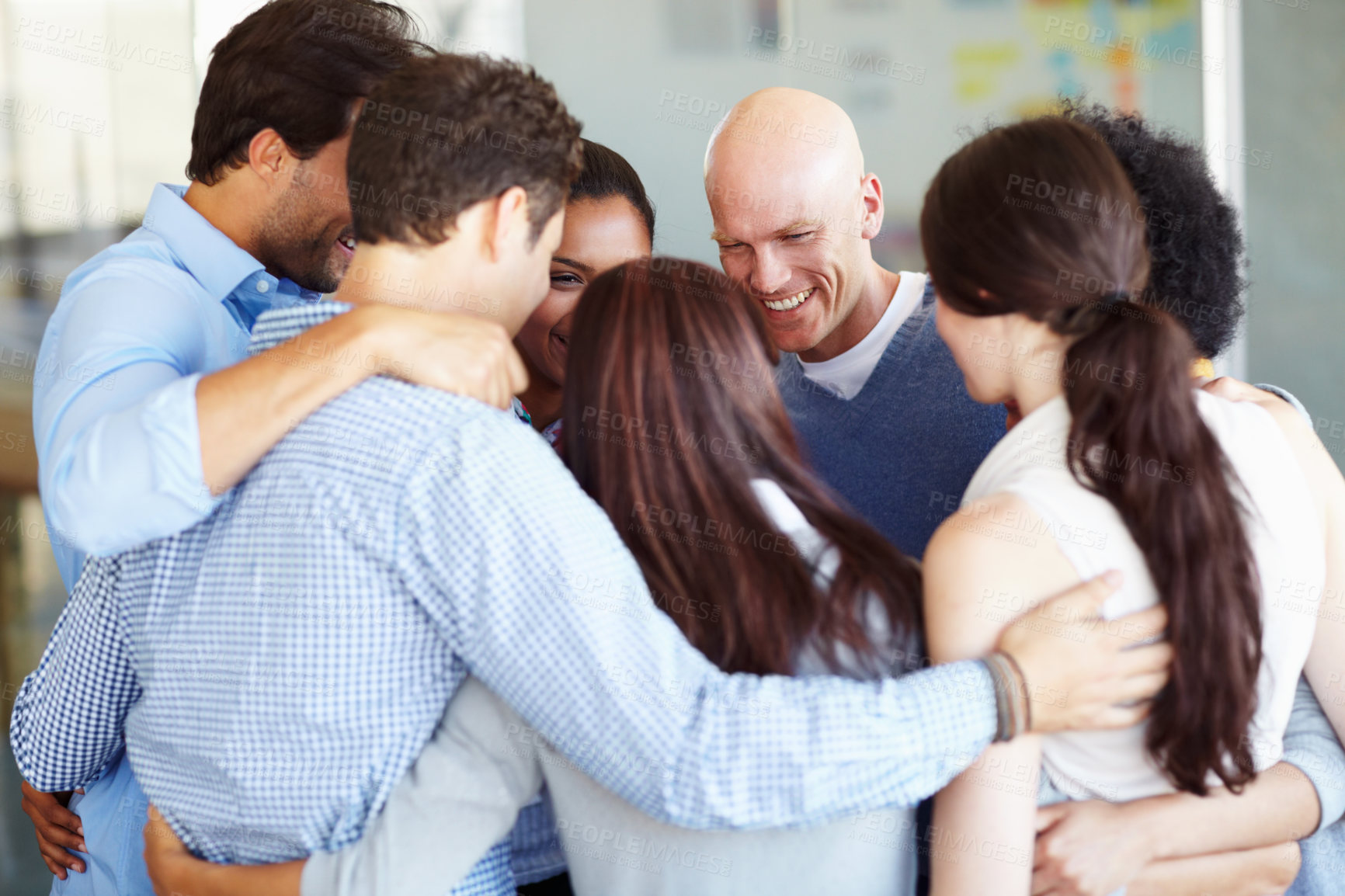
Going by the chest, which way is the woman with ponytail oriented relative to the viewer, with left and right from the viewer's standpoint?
facing away from the viewer and to the left of the viewer

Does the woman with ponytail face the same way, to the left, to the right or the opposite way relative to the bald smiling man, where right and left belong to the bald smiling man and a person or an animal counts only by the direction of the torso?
to the right

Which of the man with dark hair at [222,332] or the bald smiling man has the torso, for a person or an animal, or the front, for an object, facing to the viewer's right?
the man with dark hair

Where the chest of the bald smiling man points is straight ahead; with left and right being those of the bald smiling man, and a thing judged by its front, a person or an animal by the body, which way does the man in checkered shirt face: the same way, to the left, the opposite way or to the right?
the opposite way

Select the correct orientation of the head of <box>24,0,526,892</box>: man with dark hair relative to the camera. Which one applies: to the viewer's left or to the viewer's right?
to the viewer's right

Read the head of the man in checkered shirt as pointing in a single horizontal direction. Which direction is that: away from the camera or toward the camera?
away from the camera

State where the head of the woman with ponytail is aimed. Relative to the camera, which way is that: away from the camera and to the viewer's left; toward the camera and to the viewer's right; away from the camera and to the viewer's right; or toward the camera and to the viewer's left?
away from the camera and to the viewer's left

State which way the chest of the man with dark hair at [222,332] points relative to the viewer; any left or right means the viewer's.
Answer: facing to the right of the viewer

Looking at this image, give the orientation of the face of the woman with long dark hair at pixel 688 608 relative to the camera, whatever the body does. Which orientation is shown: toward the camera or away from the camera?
away from the camera

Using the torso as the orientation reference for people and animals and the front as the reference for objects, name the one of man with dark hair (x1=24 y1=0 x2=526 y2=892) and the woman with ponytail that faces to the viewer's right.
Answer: the man with dark hair

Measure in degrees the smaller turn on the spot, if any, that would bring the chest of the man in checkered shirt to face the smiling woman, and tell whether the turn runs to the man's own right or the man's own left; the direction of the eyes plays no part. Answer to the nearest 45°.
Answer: approximately 45° to the man's own left

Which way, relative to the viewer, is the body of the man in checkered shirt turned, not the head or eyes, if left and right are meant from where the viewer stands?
facing away from the viewer and to the right of the viewer
